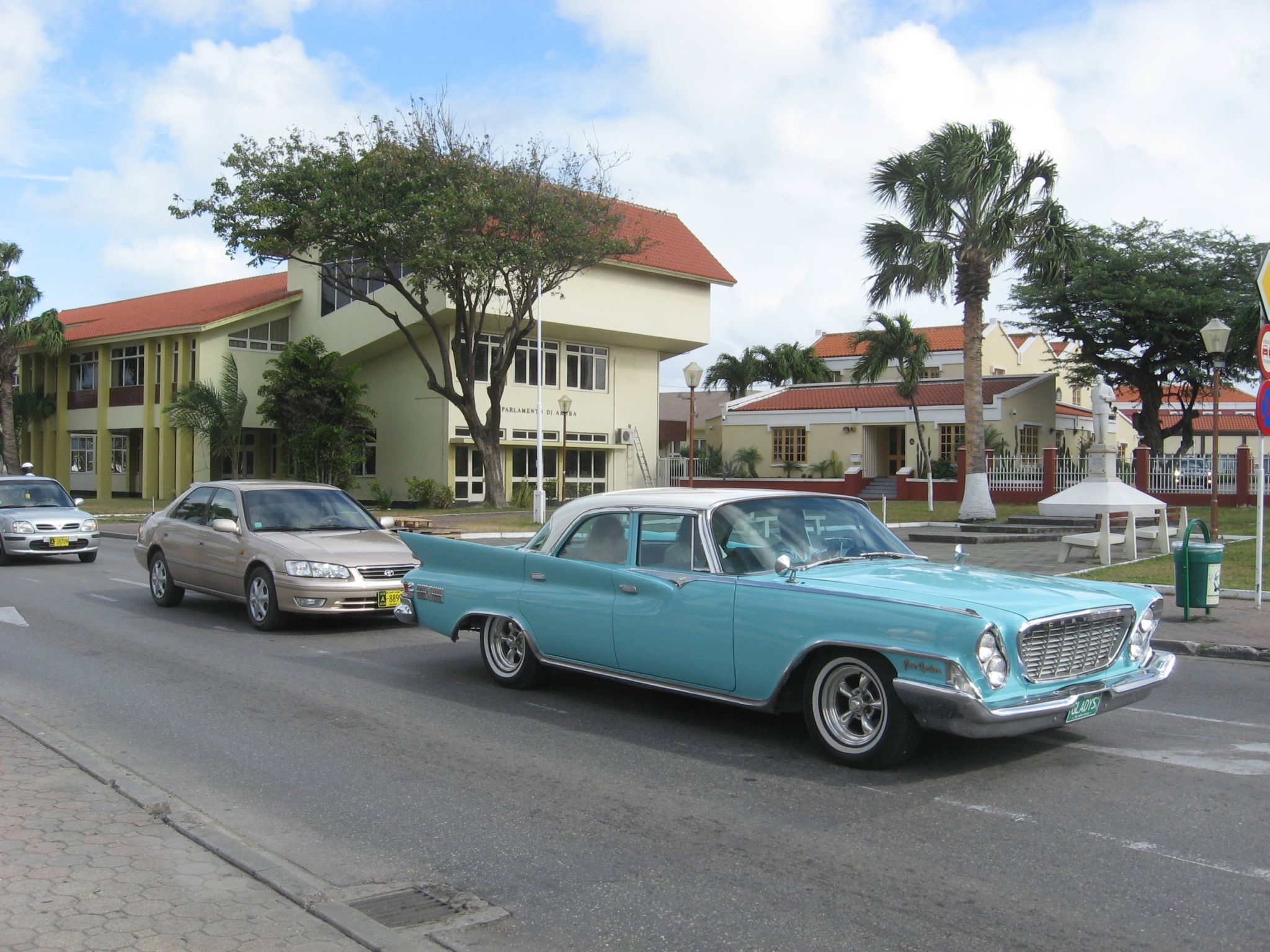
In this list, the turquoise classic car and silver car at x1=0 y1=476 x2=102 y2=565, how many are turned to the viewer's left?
0

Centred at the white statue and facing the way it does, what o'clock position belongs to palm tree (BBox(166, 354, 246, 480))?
The palm tree is roughly at 2 o'clock from the white statue.

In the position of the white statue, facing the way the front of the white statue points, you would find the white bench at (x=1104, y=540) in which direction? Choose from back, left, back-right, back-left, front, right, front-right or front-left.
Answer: front-left

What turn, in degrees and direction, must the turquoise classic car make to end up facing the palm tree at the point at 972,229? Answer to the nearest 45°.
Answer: approximately 135° to its left

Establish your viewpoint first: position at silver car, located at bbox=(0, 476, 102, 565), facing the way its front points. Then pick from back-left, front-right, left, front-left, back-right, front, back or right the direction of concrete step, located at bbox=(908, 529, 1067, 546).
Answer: front-left

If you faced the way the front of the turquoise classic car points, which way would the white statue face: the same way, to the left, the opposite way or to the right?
to the right

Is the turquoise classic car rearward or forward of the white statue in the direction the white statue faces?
forward

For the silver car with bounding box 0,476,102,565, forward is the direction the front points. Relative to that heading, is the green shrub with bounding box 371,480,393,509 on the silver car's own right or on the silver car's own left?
on the silver car's own left

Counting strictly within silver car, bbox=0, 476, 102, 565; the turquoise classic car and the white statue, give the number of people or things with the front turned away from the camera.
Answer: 0

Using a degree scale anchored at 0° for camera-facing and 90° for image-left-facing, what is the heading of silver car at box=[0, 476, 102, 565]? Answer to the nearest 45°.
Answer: approximately 315°

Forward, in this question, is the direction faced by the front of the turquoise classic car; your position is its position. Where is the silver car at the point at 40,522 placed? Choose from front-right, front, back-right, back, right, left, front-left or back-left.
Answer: back

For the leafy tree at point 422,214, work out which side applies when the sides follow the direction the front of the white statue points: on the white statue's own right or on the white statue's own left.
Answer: on the white statue's own right

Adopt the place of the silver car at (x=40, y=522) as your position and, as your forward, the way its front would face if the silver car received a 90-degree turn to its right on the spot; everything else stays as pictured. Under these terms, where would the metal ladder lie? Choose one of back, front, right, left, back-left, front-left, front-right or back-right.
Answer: back

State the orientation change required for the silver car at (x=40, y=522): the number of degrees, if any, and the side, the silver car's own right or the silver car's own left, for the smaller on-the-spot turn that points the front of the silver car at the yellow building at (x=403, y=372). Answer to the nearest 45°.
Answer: approximately 90° to the silver car's own left

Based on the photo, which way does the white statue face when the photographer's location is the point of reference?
facing the viewer and to the left of the viewer
